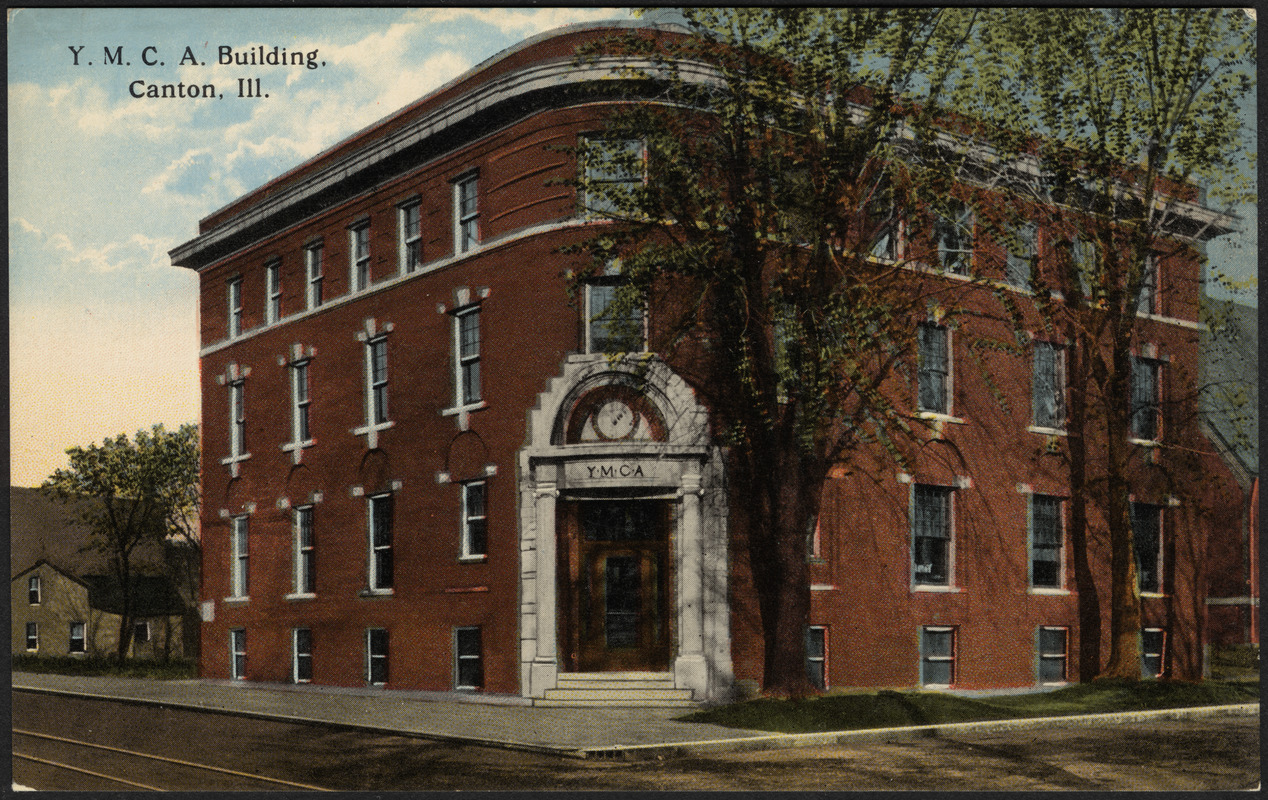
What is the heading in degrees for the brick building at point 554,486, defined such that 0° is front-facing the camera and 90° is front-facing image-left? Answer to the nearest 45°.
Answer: approximately 0°

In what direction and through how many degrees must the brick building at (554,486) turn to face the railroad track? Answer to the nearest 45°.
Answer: approximately 45° to its right

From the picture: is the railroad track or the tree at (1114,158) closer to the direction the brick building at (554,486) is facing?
the railroad track

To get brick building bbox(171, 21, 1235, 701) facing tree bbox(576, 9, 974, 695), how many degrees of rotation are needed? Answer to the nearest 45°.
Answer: approximately 45° to its left

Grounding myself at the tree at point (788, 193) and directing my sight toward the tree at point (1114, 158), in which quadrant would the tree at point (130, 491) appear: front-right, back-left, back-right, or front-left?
back-left

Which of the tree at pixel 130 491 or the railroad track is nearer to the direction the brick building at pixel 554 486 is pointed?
the railroad track

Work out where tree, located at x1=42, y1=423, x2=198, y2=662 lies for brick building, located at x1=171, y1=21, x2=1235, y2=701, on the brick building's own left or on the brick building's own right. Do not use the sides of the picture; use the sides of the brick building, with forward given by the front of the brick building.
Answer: on the brick building's own right
